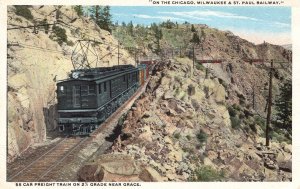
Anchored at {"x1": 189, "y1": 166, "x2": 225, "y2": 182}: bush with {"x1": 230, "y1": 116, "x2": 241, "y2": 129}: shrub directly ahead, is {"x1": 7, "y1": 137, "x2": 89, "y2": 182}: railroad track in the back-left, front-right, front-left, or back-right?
back-left

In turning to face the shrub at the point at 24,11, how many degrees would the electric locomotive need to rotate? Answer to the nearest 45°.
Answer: approximately 90° to its right

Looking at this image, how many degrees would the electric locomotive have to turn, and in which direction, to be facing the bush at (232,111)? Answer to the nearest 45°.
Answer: approximately 135° to its left

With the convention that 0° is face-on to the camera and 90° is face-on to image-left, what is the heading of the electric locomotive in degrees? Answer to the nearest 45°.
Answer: approximately 45°

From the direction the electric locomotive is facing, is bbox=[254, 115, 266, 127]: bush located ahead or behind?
behind

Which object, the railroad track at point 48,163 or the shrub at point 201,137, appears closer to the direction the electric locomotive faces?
the railroad track
